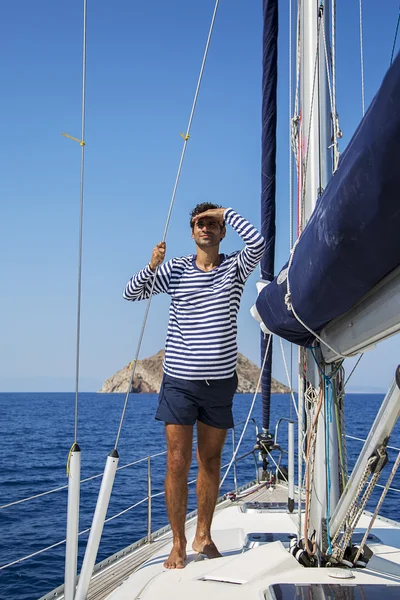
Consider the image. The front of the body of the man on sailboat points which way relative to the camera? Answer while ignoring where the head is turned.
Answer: toward the camera

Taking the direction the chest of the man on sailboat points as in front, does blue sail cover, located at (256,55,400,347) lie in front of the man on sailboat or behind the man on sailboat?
in front
